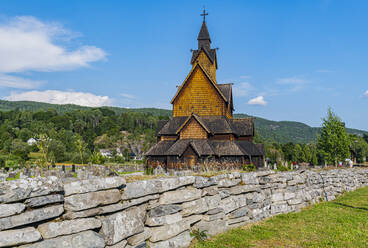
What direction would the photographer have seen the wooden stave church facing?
facing the viewer

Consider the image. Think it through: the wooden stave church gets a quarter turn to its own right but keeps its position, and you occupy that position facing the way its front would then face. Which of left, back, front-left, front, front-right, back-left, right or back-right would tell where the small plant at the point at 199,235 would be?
left

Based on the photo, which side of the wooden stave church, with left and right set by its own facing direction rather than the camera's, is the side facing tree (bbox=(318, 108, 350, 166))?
left
